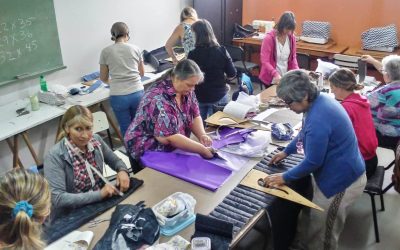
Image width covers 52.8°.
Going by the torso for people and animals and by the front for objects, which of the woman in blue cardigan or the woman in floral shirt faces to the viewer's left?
the woman in blue cardigan

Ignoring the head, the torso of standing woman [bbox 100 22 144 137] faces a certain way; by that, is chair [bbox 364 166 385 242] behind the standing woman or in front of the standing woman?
behind

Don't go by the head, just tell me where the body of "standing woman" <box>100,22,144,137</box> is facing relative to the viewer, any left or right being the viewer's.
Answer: facing away from the viewer

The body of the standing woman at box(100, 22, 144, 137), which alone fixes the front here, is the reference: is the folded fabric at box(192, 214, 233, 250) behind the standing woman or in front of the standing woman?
behind

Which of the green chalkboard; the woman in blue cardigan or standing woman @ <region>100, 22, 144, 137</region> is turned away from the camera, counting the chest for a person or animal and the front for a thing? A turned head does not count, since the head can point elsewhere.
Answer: the standing woman

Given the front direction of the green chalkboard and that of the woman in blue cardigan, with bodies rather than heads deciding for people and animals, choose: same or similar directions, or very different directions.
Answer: very different directions

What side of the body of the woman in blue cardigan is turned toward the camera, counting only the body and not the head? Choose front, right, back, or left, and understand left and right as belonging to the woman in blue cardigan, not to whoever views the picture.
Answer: left

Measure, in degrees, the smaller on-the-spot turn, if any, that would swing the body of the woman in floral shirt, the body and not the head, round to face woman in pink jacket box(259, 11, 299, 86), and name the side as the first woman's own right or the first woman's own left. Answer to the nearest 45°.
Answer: approximately 90° to the first woman's own left

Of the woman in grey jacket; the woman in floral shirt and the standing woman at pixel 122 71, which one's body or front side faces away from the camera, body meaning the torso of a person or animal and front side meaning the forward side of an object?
the standing woman

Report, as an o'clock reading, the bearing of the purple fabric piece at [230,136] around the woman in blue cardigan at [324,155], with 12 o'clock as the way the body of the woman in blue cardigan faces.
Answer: The purple fabric piece is roughly at 1 o'clock from the woman in blue cardigan.

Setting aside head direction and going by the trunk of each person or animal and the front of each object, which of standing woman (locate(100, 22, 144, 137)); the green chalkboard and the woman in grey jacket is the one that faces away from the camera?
the standing woman

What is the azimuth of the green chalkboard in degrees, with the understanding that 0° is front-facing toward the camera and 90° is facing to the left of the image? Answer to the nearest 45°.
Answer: approximately 315°
